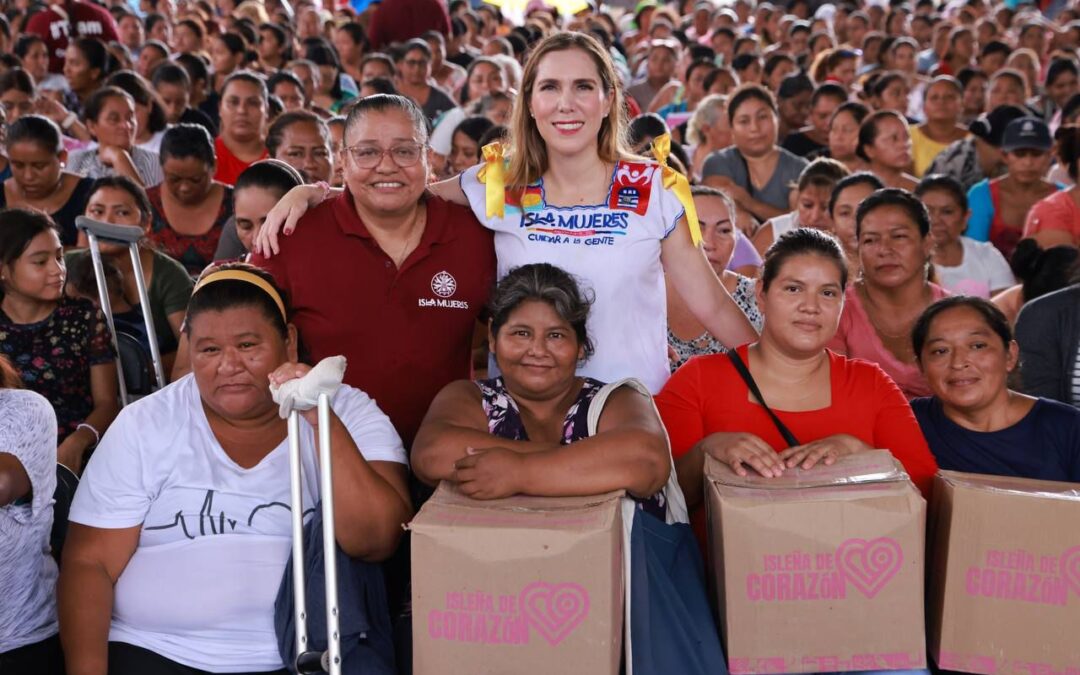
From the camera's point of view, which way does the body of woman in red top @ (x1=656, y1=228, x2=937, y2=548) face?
toward the camera

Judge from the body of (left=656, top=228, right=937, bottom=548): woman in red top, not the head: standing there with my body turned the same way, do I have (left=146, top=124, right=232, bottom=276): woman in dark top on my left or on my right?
on my right

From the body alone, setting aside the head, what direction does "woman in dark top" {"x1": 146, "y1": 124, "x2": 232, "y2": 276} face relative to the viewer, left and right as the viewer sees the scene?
facing the viewer

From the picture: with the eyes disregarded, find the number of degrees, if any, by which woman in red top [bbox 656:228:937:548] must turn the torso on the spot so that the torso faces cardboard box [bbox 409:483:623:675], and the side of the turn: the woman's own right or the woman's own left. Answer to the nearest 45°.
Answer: approximately 45° to the woman's own right

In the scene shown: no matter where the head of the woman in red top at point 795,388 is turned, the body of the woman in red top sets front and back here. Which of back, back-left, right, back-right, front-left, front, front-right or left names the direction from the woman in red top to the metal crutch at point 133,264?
right

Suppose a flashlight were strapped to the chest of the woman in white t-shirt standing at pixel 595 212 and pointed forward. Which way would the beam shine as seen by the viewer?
toward the camera

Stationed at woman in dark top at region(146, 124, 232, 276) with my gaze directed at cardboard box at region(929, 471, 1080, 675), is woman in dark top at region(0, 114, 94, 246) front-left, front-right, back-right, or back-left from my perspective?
back-right

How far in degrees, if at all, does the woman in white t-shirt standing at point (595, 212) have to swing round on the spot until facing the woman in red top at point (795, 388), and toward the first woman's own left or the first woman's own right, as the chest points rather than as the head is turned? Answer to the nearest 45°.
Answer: approximately 90° to the first woman's own left

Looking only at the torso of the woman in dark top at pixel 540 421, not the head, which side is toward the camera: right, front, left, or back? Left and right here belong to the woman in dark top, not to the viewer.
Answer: front
